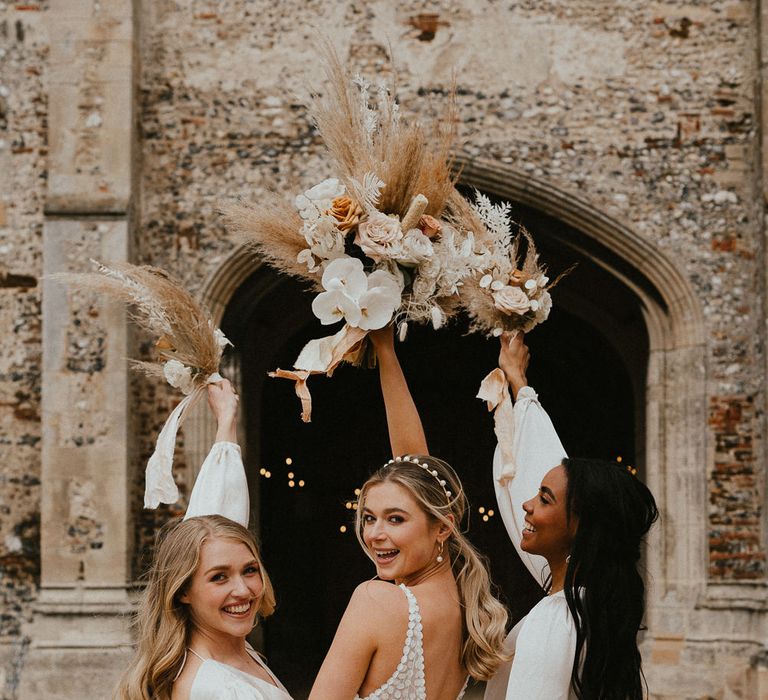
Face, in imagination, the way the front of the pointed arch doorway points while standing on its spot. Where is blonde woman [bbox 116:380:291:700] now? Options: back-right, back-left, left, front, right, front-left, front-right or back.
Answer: front

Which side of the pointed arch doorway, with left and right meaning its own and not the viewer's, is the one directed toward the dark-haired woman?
front

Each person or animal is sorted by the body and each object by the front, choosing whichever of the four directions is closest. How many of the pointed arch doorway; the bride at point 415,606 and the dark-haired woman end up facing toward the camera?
1

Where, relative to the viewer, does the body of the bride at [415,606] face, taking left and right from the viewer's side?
facing away from the viewer and to the left of the viewer

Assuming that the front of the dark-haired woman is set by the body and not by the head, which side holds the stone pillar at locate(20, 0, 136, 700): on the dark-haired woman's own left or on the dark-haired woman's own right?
on the dark-haired woman's own right

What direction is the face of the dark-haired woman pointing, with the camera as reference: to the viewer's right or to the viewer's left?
to the viewer's left

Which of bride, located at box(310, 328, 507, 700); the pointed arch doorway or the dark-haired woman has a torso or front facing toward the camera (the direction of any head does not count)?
the pointed arch doorway

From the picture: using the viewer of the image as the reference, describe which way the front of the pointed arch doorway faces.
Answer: facing the viewer

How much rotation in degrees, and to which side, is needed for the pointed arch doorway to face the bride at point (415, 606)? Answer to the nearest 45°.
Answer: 0° — it already faces them

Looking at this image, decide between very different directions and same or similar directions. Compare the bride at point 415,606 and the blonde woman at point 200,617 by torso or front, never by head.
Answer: very different directions

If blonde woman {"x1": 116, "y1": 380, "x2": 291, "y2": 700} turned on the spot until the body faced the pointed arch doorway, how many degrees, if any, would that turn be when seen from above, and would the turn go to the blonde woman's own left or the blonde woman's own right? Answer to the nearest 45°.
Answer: approximately 135° to the blonde woman's own left

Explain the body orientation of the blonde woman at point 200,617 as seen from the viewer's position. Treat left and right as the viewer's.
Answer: facing the viewer and to the right of the viewer

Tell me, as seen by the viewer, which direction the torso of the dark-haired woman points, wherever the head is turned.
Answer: to the viewer's left

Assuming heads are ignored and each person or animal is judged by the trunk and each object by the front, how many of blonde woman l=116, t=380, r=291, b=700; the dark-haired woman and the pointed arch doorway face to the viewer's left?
1
